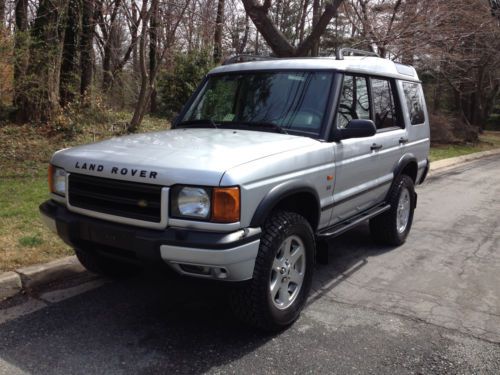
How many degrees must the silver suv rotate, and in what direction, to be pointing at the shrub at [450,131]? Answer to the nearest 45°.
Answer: approximately 180°

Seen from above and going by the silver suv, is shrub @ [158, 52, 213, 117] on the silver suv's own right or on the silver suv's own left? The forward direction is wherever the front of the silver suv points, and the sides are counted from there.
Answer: on the silver suv's own right

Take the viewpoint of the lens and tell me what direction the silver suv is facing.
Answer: facing the viewer and to the left of the viewer

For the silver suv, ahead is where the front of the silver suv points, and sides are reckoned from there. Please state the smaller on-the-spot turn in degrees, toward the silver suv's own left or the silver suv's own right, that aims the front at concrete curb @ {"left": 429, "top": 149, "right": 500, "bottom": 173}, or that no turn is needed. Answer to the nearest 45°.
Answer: approximately 180°

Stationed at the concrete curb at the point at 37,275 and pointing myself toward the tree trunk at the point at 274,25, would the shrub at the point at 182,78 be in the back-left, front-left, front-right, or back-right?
front-left

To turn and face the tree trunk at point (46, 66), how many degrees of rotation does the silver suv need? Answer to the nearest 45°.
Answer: approximately 90° to its right

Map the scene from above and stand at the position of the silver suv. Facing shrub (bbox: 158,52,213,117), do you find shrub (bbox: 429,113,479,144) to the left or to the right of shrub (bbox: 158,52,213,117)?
right

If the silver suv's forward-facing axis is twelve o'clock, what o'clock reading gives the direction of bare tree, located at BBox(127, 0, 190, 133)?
The bare tree is roughly at 4 o'clock from the silver suv.

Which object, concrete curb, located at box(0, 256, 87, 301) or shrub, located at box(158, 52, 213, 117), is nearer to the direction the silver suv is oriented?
the concrete curb

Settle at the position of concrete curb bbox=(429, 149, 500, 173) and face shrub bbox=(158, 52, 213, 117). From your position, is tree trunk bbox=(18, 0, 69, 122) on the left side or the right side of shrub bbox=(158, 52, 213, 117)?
left

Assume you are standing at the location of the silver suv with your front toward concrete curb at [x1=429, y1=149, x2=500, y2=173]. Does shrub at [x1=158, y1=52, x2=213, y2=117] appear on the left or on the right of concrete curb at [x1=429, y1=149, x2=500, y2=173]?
left

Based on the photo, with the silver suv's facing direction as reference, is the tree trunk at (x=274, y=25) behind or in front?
behind

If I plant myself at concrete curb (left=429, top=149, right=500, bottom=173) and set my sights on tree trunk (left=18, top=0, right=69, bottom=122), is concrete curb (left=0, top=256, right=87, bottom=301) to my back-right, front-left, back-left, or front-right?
front-left

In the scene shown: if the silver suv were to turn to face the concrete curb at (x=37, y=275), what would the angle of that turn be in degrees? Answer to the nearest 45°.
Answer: approximately 45° to its right

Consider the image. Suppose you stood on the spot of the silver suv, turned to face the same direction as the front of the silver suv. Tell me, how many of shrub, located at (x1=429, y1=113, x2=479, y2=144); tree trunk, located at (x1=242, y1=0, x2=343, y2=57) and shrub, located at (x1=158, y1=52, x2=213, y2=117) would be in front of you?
0

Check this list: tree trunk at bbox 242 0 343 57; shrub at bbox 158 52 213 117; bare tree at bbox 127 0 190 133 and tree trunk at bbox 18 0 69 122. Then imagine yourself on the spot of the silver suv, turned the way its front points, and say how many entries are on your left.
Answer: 0
